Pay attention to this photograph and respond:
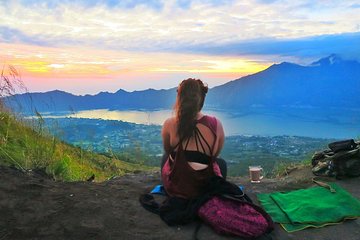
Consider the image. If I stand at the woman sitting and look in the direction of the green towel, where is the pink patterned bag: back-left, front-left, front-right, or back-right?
front-right

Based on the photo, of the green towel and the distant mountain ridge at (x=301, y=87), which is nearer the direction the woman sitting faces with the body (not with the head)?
the distant mountain ridge

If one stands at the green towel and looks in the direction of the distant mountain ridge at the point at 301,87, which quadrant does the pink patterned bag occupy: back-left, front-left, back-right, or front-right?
back-left

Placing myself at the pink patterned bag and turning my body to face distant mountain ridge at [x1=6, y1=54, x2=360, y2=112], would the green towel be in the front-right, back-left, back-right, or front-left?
front-right

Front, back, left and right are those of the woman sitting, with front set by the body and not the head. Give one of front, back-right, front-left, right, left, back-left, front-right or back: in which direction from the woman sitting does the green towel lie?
right

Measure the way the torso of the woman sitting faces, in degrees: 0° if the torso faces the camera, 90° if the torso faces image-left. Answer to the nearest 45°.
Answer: approximately 180°

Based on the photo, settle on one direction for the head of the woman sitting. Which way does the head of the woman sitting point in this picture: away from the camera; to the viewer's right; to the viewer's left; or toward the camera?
away from the camera

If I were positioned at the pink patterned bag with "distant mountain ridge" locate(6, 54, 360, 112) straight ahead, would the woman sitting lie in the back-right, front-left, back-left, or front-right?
front-left

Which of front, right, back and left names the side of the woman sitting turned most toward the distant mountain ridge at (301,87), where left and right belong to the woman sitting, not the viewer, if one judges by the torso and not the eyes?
front
